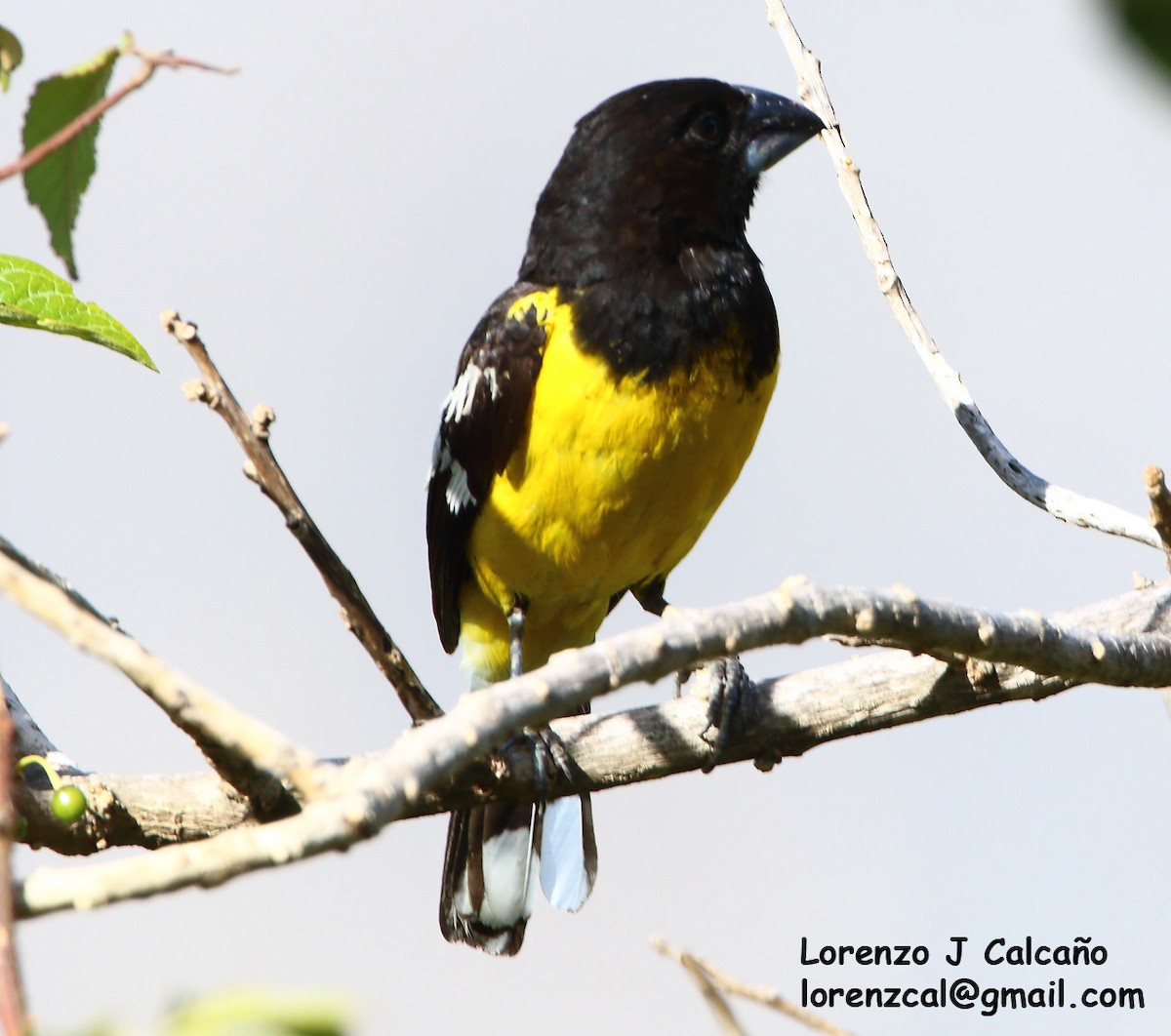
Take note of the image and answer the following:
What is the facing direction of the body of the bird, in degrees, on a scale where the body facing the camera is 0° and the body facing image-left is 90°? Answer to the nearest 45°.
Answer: approximately 315°

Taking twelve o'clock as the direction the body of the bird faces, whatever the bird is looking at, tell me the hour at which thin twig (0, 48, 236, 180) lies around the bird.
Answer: The thin twig is roughly at 4 o'clock from the bird.

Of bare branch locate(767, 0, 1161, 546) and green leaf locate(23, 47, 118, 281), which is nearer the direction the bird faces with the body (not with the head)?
the bare branch

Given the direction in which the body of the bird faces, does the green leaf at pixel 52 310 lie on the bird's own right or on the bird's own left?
on the bird's own right
